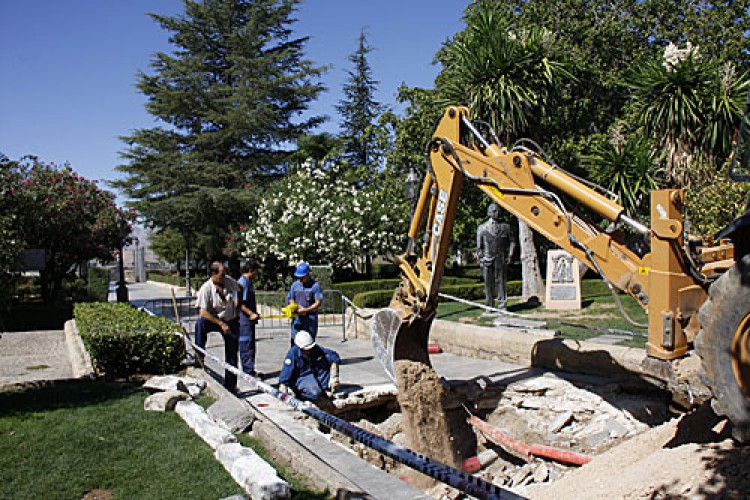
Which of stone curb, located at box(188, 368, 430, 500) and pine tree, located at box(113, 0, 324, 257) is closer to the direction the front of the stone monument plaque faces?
the stone curb

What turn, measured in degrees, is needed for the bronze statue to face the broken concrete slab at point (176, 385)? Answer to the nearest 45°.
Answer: approximately 45° to its right

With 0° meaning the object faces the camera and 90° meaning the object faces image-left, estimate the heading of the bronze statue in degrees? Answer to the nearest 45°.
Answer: approximately 0°

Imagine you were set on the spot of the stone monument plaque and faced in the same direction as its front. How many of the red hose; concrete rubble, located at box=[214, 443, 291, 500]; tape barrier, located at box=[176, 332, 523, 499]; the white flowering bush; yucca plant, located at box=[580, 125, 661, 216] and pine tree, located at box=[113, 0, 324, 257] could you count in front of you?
3

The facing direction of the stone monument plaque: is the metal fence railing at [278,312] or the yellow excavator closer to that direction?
the yellow excavator

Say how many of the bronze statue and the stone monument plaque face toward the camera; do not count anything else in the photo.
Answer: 2
